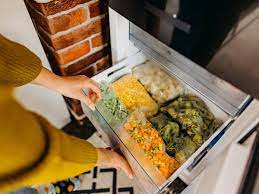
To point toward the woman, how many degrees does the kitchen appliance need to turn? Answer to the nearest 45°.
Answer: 0° — it already faces them
